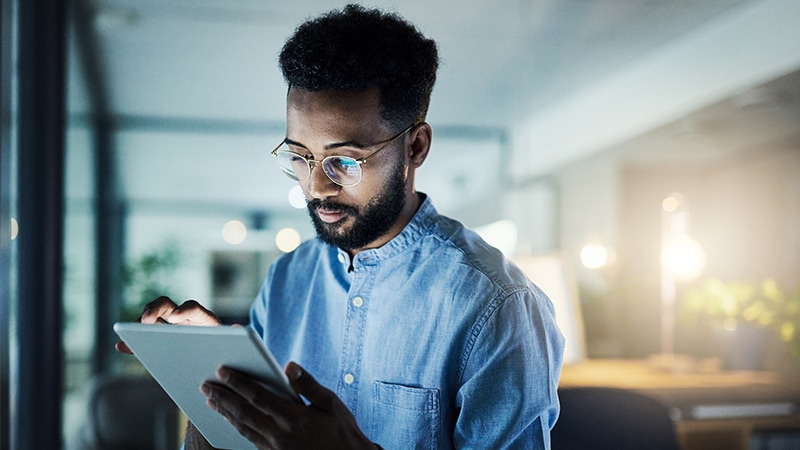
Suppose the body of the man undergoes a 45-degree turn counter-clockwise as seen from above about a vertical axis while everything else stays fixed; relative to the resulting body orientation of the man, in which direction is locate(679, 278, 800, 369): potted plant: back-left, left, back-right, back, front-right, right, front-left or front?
back-left

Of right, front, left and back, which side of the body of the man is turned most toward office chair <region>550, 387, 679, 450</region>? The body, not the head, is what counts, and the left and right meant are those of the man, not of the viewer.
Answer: back

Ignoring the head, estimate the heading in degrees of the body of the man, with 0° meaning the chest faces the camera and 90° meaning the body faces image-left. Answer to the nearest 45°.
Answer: approximately 45°

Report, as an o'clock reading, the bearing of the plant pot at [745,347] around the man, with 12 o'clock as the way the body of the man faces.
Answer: The plant pot is roughly at 6 o'clock from the man.

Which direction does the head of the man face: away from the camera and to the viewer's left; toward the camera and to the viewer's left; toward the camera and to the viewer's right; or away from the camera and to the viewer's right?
toward the camera and to the viewer's left

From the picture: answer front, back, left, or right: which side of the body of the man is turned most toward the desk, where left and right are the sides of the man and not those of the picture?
back

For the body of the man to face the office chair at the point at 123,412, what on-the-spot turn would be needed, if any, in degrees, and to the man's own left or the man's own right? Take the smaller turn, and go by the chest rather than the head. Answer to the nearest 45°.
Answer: approximately 90° to the man's own right
